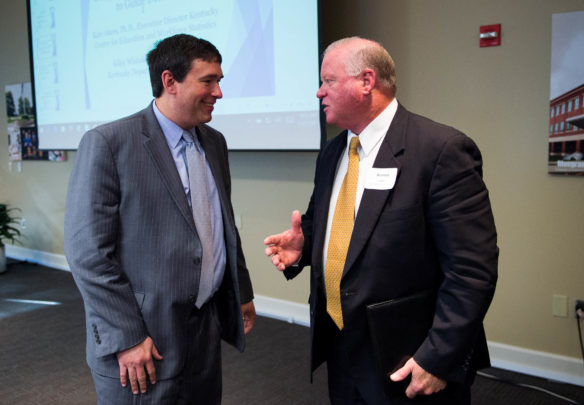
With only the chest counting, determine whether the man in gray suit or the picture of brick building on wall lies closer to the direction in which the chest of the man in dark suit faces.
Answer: the man in gray suit

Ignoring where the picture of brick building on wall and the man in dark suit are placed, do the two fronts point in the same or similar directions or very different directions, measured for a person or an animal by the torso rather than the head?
same or similar directions

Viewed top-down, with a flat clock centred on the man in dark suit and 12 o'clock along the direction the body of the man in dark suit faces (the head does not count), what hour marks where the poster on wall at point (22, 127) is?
The poster on wall is roughly at 3 o'clock from the man in dark suit.

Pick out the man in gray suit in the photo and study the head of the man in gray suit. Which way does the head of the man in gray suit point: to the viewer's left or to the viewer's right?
to the viewer's right

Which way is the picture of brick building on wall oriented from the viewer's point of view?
toward the camera

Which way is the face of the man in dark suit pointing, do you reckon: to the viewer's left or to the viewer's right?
to the viewer's left

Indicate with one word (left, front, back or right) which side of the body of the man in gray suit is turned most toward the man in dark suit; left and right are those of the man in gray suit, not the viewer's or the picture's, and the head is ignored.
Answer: front

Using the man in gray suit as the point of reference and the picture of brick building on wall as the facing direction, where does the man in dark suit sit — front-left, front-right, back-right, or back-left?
front-right

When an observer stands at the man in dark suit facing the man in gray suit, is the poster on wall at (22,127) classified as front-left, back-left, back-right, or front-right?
front-right

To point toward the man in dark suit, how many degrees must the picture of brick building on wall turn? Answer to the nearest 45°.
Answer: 0° — it already faces them

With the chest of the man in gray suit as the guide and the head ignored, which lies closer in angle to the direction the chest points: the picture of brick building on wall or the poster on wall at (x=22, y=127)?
the picture of brick building on wall

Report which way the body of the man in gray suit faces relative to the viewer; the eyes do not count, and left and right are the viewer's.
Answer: facing the viewer and to the right of the viewer

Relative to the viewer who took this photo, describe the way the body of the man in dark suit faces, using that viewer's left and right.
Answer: facing the viewer and to the left of the viewer

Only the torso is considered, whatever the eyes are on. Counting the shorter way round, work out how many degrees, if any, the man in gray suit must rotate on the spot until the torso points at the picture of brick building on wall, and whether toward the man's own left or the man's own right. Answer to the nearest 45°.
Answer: approximately 45° to the man's own left

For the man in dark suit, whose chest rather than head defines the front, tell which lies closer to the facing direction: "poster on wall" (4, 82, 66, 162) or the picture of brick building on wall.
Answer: the poster on wall

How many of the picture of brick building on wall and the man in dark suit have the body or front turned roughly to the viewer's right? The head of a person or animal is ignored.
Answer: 0

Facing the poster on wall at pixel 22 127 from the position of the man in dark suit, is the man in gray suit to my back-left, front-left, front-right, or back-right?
front-left

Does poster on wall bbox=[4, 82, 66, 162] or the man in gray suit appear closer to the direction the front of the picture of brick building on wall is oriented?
the man in gray suit
